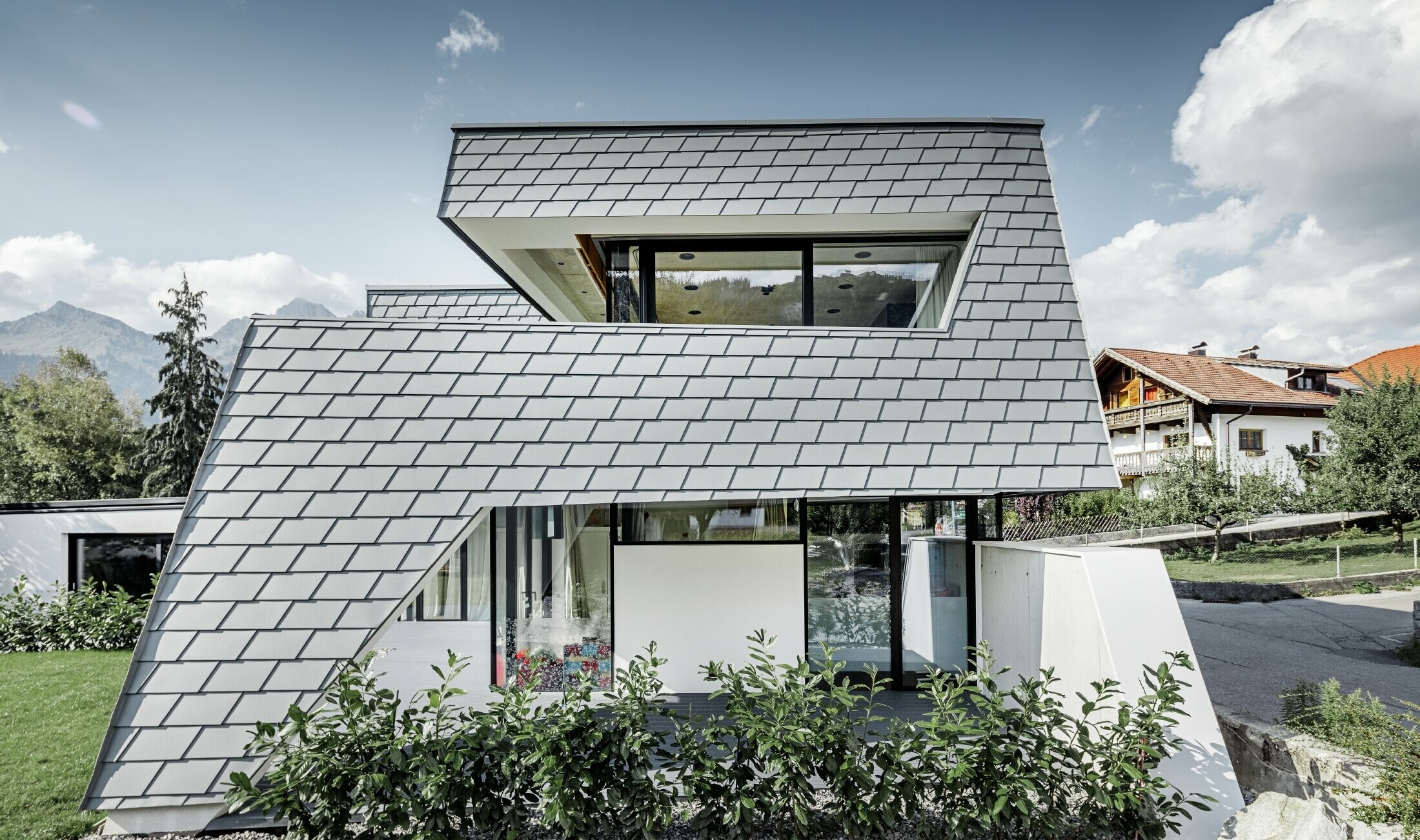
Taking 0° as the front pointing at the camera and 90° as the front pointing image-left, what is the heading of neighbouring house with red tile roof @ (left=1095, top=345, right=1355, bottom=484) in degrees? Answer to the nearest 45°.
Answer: approximately 45°

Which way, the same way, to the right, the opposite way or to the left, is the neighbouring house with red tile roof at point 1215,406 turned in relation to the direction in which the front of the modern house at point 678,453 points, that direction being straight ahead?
to the right

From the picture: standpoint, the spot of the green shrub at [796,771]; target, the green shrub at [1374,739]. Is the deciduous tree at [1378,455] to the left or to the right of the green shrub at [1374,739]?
left

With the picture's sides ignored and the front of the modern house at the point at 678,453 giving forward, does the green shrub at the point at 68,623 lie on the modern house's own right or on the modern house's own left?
on the modern house's own right

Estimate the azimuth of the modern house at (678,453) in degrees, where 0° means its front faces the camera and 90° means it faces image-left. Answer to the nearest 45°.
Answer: approximately 0°

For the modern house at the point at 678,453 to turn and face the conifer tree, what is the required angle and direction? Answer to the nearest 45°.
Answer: approximately 135° to its right

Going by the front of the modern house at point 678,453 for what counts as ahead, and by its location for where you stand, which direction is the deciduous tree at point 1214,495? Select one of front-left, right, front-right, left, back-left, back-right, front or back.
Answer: back-left
